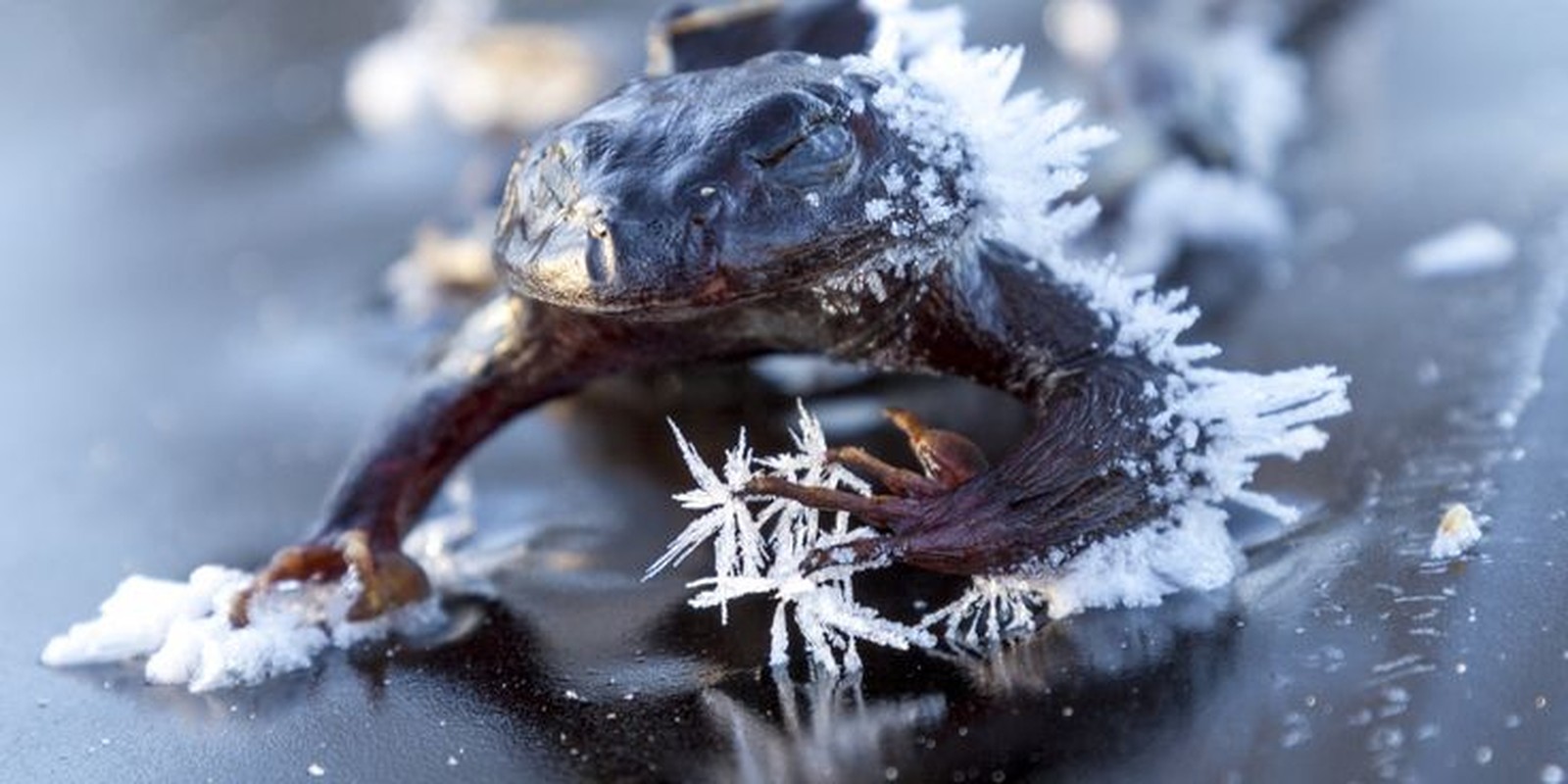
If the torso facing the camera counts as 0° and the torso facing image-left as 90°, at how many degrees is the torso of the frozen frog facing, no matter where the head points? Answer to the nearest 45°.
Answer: approximately 45°

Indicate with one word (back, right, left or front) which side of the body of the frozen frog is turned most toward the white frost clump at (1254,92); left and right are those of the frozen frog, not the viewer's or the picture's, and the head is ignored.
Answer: back

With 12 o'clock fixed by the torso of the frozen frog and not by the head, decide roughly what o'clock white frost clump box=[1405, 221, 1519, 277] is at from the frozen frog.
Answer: The white frost clump is roughly at 6 o'clock from the frozen frog.

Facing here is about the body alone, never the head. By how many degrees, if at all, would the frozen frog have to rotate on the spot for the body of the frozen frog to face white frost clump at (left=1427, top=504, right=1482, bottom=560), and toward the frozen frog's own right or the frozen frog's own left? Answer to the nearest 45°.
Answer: approximately 90° to the frozen frog's own left
